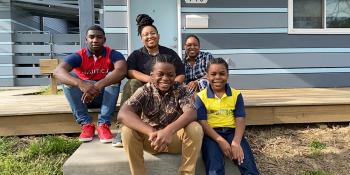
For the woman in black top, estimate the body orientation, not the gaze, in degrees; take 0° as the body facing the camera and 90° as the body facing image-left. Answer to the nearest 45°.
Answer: approximately 0°

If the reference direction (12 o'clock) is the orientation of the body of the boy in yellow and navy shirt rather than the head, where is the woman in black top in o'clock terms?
The woman in black top is roughly at 4 o'clock from the boy in yellow and navy shirt.

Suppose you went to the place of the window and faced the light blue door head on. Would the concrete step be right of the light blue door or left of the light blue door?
left

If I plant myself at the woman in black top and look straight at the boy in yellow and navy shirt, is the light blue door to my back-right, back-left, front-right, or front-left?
back-left

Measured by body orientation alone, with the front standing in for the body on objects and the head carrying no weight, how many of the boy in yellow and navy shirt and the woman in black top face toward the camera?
2

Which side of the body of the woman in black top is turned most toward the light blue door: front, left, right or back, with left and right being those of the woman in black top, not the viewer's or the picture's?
back

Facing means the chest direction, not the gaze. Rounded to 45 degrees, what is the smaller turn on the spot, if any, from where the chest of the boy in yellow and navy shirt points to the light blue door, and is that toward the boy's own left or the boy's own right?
approximately 180°

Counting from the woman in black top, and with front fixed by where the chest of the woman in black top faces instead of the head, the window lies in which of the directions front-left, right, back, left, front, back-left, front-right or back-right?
back-left
